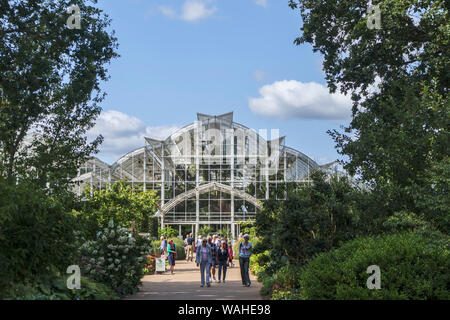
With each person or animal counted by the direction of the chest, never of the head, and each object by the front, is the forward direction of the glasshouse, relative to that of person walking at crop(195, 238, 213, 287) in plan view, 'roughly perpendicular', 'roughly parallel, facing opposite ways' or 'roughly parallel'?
roughly parallel

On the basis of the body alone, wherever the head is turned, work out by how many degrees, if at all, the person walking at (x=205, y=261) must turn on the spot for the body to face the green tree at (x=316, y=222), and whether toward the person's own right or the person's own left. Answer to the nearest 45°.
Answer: approximately 45° to the person's own left

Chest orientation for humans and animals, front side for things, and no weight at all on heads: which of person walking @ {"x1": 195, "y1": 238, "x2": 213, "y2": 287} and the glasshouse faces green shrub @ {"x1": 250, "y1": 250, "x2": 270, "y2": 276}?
the glasshouse

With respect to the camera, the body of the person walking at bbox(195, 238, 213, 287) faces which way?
toward the camera

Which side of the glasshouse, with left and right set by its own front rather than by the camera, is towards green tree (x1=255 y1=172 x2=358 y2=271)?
front

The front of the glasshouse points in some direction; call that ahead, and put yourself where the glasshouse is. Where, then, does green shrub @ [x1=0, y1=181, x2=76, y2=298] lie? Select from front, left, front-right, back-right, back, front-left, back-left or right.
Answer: front

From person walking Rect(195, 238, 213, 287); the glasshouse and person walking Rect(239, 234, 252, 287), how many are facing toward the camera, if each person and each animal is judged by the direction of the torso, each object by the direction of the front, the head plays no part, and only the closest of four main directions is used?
3

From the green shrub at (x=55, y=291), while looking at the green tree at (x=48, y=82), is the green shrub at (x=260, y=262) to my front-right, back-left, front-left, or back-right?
front-right

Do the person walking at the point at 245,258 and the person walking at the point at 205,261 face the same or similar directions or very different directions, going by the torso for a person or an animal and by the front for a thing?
same or similar directions

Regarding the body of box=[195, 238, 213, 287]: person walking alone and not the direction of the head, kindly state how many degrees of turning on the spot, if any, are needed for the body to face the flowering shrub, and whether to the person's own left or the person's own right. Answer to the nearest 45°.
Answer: approximately 45° to the person's own right

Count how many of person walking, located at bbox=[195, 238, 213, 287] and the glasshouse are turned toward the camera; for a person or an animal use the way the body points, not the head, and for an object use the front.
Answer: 2

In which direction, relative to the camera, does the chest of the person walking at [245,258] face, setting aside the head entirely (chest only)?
toward the camera
